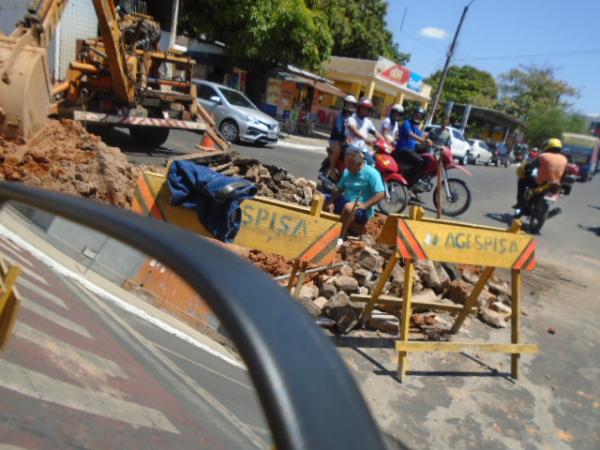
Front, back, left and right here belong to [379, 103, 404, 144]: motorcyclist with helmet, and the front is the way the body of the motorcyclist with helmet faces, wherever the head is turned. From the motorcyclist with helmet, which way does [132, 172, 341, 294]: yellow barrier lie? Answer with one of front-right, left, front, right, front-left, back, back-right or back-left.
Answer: front-right

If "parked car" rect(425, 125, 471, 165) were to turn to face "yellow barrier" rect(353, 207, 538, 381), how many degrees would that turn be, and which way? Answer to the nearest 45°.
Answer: approximately 45° to its right

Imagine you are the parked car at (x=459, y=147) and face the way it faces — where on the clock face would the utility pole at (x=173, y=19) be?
The utility pole is roughly at 3 o'clock from the parked car.

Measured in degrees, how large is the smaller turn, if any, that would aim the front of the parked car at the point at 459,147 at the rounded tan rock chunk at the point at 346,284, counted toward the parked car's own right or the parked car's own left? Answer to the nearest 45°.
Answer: approximately 45° to the parked car's own right

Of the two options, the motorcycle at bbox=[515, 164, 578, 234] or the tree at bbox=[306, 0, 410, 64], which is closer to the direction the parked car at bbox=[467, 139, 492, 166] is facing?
the motorcycle

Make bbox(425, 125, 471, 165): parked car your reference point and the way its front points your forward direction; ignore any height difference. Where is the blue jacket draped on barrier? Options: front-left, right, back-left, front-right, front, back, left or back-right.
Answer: front-right

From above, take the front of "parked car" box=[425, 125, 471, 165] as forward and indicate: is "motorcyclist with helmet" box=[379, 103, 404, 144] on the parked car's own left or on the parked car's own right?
on the parked car's own right
